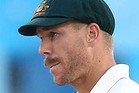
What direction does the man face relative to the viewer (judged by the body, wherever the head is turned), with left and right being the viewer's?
facing to the left of the viewer

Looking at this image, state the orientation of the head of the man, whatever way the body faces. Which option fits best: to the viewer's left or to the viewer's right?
to the viewer's left
